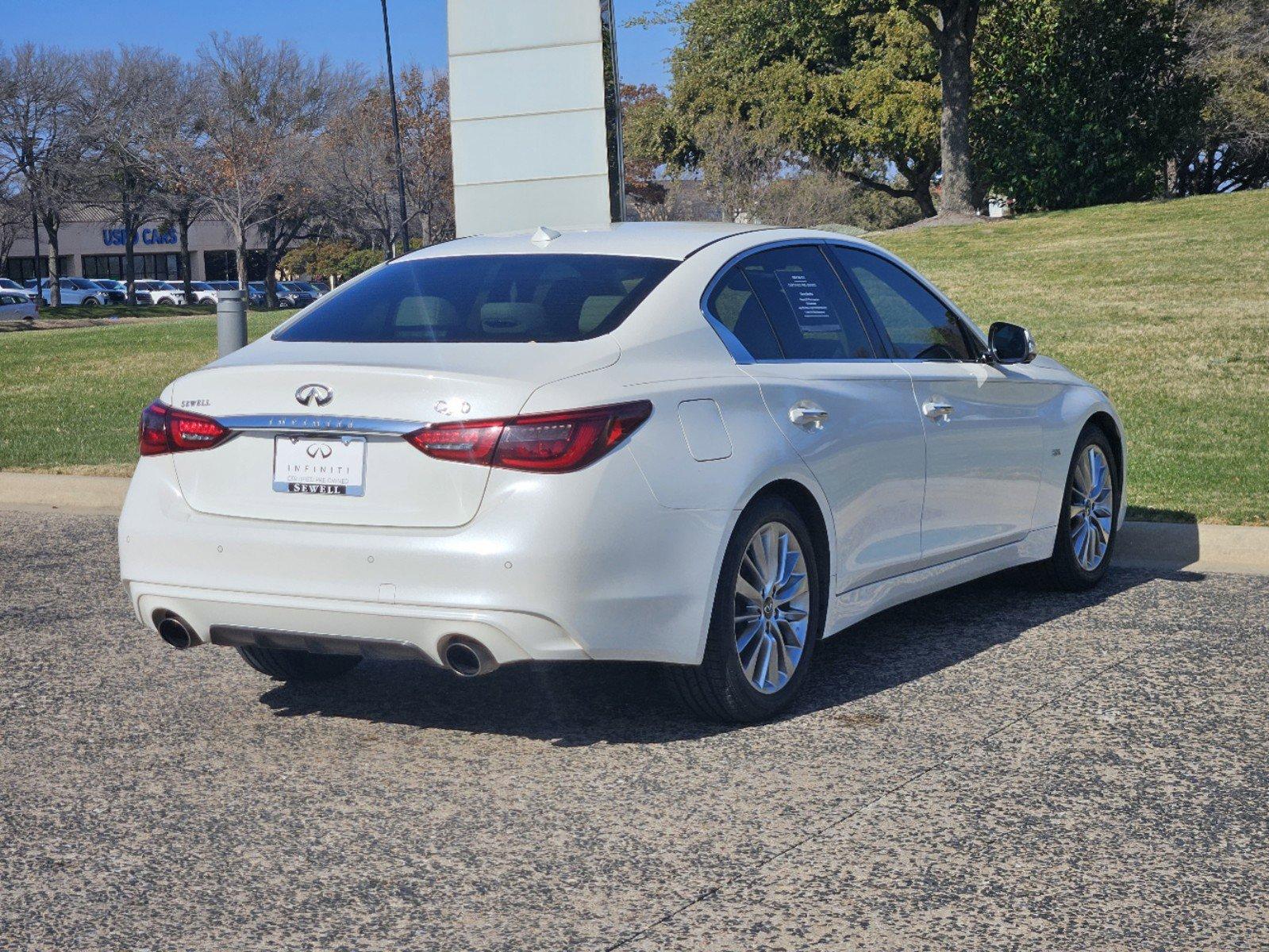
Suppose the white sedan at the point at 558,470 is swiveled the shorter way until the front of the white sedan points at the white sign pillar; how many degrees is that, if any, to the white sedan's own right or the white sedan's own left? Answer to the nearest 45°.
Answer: approximately 45° to the white sedan's own left

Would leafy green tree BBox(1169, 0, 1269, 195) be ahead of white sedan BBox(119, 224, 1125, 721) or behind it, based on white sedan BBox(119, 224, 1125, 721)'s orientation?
ahead

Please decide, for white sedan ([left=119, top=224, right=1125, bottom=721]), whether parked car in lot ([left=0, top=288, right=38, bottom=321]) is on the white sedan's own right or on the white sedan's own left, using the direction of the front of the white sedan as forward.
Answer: on the white sedan's own left

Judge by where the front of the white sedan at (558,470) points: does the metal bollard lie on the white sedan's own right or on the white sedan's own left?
on the white sedan's own left

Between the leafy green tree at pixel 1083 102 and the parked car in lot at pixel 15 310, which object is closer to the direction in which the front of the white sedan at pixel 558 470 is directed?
the leafy green tree

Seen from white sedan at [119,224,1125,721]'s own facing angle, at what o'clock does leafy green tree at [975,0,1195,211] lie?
The leafy green tree is roughly at 11 o'clock from the white sedan.

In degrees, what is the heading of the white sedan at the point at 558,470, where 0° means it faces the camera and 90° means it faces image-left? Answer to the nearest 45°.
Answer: approximately 225°
